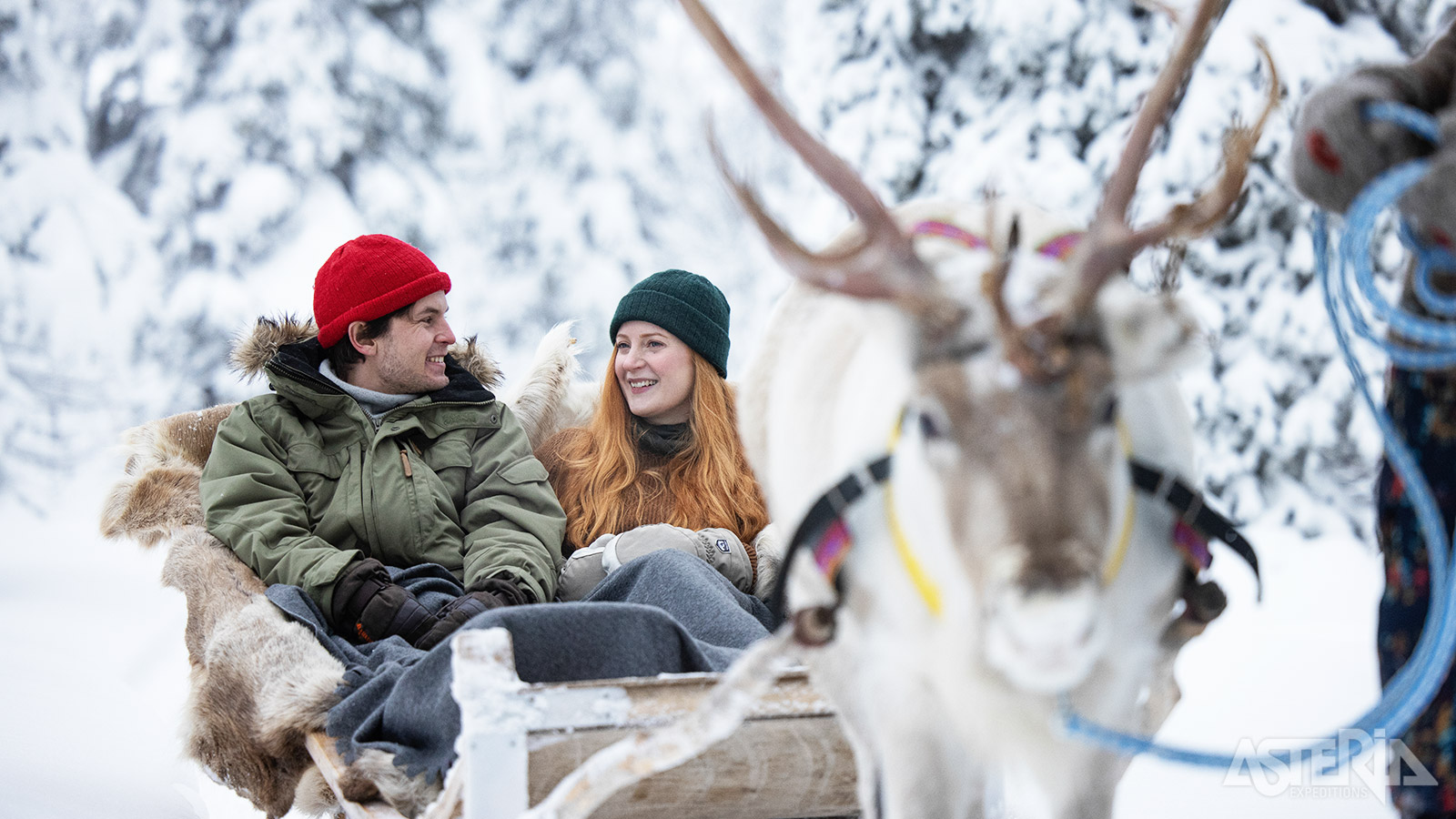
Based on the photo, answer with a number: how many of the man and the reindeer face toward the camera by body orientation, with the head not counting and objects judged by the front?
2

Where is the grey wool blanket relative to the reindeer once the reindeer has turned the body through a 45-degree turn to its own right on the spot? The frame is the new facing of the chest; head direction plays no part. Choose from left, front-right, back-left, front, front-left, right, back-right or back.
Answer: right

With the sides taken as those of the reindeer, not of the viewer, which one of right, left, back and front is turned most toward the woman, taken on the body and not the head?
back

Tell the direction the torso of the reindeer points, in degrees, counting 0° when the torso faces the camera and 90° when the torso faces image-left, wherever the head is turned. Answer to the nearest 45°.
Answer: approximately 0°

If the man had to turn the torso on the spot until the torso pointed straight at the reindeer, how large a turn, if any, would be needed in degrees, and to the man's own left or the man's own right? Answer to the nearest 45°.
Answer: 0° — they already face it

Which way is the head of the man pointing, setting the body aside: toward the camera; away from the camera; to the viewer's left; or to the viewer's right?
to the viewer's right
